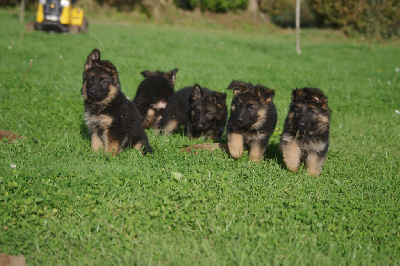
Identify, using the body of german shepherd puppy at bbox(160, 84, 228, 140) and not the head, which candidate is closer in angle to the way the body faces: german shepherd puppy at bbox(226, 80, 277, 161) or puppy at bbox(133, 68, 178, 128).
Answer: the german shepherd puppy

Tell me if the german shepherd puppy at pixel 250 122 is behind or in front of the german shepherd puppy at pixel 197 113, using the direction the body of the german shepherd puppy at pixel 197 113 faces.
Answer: in front

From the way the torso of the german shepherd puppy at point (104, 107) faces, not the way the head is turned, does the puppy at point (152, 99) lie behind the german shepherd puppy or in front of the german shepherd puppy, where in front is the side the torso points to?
behind

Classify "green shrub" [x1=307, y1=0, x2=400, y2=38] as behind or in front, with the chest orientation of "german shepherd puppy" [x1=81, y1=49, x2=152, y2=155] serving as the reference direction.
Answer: behind

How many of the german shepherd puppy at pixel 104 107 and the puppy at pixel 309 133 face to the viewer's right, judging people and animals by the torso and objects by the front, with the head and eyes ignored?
0

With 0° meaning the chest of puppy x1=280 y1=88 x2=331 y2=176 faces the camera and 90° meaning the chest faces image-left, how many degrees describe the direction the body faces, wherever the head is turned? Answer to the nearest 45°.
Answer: approximately 0°

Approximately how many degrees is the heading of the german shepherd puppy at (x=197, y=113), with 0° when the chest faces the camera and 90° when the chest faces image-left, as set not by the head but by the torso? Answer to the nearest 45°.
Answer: approximately 315°

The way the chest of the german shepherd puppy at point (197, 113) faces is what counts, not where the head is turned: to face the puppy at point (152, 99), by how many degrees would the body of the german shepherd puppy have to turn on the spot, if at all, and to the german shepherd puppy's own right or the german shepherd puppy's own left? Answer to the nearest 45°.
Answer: approximately 180°
